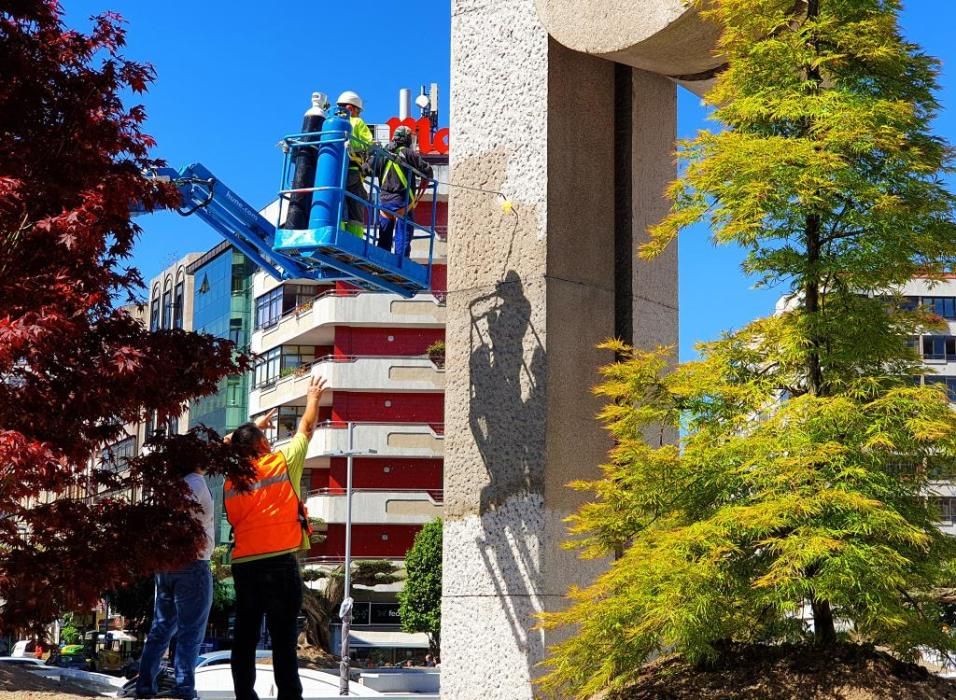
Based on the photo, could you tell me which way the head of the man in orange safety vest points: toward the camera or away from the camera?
away from the camera

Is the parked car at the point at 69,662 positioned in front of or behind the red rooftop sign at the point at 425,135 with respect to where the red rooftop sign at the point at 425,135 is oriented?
in front

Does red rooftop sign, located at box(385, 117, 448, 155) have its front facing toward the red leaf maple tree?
yes

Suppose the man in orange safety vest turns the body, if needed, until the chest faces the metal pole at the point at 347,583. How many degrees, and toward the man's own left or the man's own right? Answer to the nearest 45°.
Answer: approximately 45° to the man's own left

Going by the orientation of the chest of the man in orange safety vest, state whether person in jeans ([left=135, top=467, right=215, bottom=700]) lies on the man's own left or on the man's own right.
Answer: on the man's own left

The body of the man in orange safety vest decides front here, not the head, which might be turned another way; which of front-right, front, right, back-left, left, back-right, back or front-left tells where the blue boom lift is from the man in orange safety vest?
front-left

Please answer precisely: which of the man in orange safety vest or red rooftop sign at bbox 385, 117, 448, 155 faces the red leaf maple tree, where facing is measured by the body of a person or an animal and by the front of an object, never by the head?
the red rooftop sign

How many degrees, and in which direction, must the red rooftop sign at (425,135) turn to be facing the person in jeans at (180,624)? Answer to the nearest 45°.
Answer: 0° — it already faces them

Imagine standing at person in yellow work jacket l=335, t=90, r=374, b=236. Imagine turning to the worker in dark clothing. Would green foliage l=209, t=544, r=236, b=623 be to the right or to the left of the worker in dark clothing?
left

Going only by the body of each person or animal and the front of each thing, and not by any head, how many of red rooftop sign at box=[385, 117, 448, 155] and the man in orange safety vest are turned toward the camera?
1

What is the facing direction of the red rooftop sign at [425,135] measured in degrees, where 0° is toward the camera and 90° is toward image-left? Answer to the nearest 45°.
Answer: approximately 0°

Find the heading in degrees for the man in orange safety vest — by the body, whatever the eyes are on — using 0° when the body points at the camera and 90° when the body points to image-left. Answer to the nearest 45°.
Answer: approximately 225°
